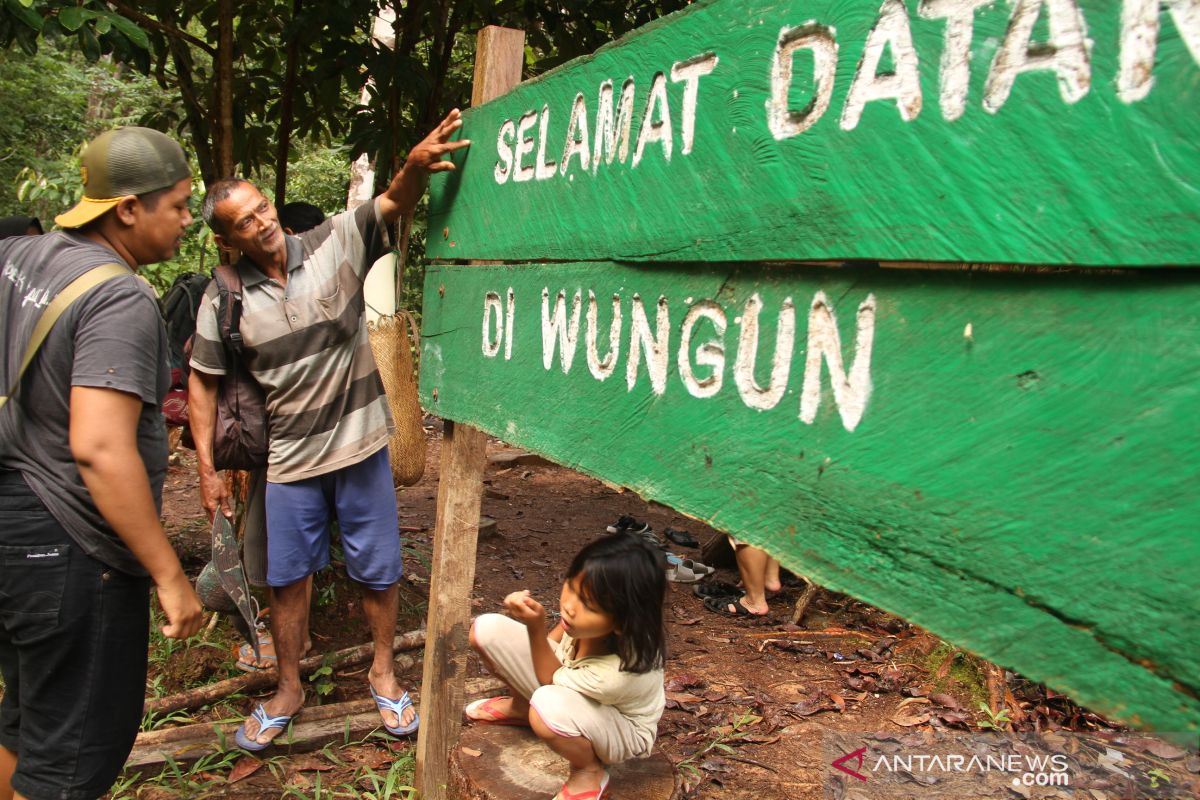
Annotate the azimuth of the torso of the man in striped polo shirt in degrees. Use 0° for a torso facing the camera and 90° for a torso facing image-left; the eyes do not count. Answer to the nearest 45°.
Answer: approximately 0°

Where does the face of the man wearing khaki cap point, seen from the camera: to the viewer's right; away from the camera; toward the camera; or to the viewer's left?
to the viewer's right

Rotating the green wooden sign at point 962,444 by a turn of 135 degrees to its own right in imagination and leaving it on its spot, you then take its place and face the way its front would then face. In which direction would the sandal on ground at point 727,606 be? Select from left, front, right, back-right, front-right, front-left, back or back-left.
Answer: front

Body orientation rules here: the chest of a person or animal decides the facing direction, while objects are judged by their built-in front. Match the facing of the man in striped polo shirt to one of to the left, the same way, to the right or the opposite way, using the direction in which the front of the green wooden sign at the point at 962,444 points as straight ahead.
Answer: to the left

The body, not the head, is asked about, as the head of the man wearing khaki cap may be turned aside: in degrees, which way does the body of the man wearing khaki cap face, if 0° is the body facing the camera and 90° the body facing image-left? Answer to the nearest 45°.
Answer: approximately 225°

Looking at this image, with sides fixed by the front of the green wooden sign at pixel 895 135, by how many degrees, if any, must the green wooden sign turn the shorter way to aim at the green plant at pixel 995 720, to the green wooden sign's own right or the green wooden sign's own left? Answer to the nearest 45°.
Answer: approximately 135° to the green wooden sign's own right

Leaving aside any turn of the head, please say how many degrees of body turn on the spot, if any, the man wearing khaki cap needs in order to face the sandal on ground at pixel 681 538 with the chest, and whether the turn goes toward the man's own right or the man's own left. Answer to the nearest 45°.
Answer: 0° — they already face it

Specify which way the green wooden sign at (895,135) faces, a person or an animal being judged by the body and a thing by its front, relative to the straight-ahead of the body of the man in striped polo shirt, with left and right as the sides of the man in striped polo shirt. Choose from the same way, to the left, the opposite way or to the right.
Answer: to the right

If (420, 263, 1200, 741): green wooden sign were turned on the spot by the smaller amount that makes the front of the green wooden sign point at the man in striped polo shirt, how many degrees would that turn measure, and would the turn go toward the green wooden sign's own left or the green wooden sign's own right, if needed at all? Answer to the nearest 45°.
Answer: approximately 90° to the green wooden sign's own right

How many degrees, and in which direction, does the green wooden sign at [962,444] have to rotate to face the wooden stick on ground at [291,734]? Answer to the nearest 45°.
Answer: approximately 90° to its right
